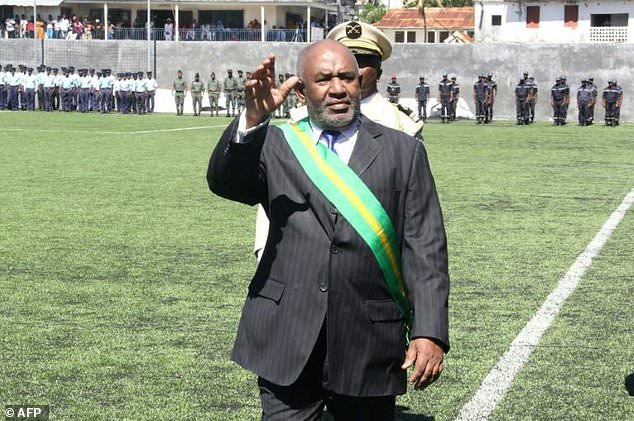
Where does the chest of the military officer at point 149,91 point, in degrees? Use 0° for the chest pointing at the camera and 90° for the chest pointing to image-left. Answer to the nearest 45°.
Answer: approximately 0°

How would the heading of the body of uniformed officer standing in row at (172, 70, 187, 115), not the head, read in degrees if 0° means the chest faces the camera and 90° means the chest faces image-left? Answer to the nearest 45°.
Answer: approximately 0°

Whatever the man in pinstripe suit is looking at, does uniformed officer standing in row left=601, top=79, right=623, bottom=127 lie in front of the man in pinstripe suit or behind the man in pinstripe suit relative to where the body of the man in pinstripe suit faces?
behind

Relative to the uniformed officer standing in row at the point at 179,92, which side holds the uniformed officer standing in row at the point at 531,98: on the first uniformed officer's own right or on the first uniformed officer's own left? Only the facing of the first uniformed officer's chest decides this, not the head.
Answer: on the first uniformed officer's own left

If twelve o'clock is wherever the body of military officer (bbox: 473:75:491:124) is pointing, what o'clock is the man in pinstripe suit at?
The man in pinstripe suit is roughly at 12 o'clock from the military officer.
